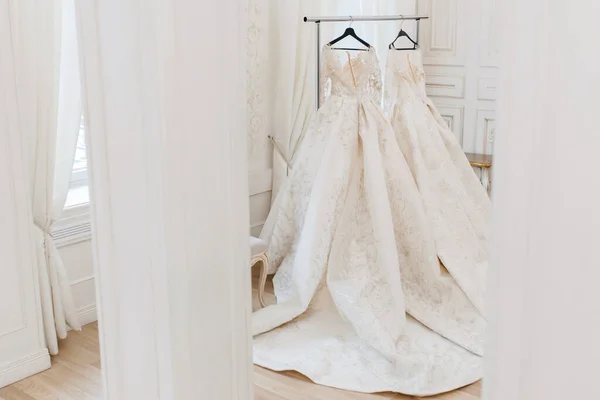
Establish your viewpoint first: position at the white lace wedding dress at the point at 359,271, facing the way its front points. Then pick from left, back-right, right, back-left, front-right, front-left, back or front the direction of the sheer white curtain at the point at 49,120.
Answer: left

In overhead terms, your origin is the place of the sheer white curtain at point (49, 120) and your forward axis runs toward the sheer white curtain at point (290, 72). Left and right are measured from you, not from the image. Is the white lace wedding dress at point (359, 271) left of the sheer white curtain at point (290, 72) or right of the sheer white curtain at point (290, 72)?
right

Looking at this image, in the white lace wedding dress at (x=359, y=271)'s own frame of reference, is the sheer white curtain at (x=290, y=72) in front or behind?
in front

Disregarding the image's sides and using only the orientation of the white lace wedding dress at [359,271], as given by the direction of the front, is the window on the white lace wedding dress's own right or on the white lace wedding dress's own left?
on the white lace wedding dress's own left

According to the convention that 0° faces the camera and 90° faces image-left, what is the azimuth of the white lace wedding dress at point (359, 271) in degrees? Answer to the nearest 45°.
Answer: approximately 180°

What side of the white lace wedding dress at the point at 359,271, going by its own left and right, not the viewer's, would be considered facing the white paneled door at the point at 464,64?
front
